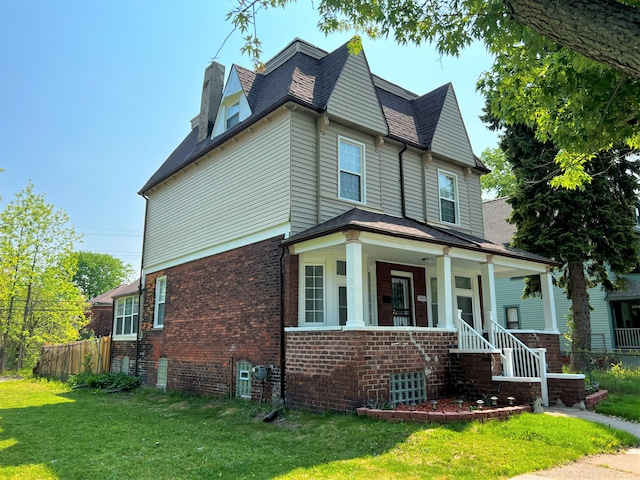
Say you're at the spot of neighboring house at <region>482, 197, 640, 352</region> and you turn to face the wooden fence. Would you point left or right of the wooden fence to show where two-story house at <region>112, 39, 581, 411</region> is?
left

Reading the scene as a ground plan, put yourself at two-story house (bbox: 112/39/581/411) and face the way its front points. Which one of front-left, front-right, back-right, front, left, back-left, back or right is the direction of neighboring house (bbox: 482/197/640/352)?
left

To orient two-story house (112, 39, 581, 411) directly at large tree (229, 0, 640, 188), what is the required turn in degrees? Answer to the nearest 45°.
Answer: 0° — it already faces it

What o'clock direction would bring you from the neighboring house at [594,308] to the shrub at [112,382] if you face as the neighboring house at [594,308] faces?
The shrub is roughly at 3 o'clock from the neighboring house.

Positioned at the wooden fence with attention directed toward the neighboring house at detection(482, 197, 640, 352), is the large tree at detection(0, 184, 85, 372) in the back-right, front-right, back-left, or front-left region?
back-left

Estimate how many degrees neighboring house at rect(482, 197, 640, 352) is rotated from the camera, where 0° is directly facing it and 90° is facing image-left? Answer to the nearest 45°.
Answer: approximately 315°

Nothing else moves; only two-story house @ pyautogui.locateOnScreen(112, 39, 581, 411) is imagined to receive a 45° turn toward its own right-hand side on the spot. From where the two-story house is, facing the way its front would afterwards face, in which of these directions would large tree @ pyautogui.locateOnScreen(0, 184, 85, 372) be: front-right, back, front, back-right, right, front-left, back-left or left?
back-right

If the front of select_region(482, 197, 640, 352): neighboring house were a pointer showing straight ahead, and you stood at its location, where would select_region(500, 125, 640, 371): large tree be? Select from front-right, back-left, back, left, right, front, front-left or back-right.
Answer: front-right

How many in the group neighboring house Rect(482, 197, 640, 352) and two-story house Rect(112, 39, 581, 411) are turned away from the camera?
0

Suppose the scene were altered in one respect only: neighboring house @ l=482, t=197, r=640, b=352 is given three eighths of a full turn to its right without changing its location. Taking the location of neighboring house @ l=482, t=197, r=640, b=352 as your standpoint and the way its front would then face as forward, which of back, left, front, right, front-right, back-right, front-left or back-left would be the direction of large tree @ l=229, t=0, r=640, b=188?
left

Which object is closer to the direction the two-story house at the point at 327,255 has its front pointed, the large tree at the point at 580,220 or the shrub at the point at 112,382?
the large tree

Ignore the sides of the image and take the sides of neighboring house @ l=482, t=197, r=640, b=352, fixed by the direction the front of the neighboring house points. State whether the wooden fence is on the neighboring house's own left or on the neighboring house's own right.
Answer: on the neighboring house's own right

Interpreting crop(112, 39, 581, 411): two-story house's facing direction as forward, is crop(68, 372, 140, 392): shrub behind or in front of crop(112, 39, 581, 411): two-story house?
behind
